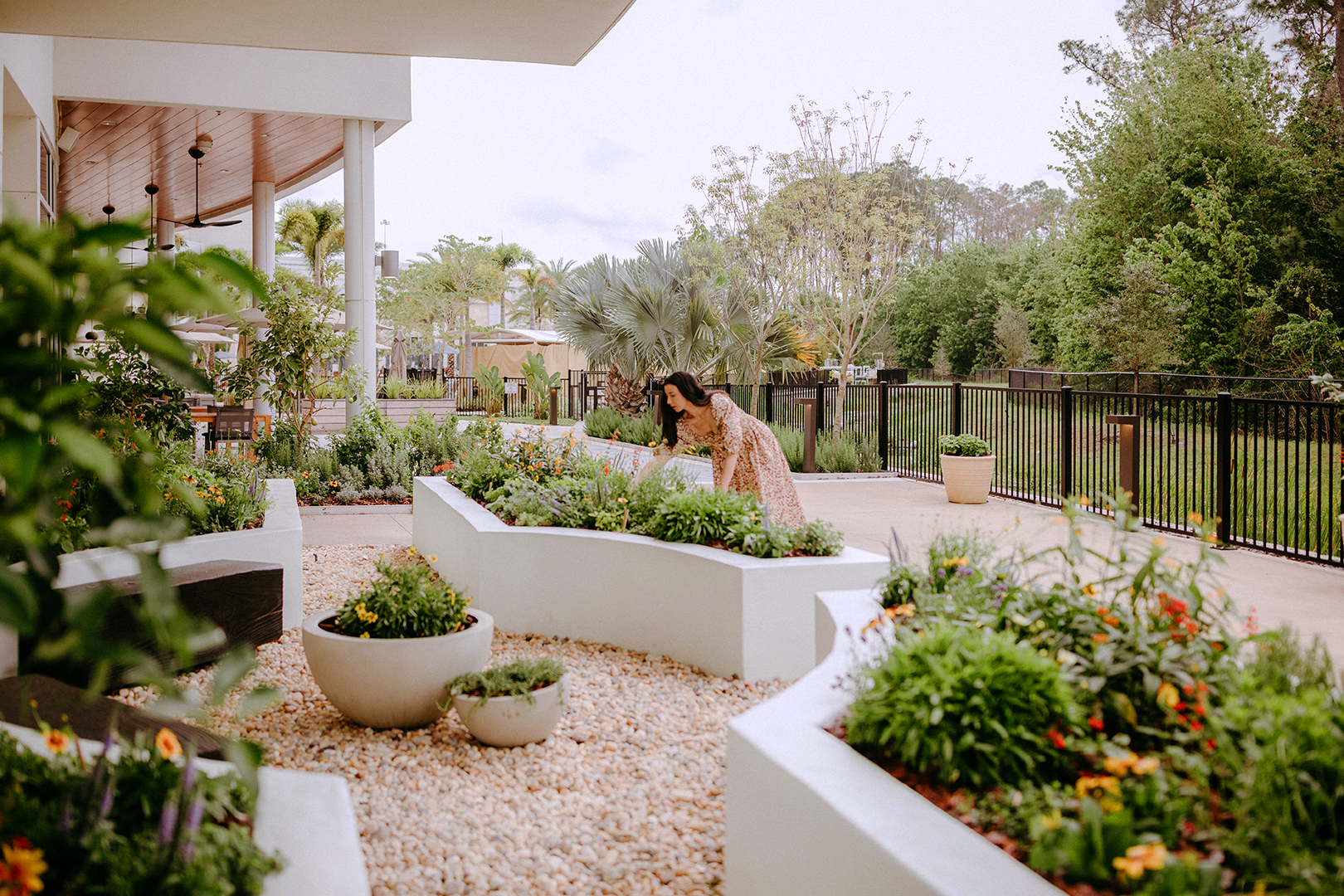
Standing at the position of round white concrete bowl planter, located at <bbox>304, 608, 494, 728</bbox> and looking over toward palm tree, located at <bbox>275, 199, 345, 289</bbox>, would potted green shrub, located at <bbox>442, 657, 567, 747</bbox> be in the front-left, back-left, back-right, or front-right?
back-right

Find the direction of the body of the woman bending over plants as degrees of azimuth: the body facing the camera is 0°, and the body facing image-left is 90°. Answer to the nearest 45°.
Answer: approximately 45°

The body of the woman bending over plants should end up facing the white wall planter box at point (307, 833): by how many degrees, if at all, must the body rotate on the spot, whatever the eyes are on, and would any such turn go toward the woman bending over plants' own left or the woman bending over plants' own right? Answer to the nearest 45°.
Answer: approximately 45° to the woman bending over plants' own left

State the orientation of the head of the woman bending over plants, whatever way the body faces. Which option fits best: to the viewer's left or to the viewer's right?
to the viewer's left

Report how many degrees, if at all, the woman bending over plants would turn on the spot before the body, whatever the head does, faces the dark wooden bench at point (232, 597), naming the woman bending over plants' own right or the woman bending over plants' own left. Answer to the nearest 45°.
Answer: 0° — they already face it

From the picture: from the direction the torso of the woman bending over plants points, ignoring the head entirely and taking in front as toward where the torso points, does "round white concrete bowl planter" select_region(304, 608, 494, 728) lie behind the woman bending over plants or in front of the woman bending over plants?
in front

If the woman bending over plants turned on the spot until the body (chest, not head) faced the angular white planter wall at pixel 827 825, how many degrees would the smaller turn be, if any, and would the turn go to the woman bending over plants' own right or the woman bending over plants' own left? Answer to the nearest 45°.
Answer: approximately 45° to the woman bending over plants' own left

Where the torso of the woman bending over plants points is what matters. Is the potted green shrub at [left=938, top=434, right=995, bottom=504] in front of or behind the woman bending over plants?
behind

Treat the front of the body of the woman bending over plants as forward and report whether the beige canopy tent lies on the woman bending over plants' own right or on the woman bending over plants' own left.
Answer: on the woman bending over plants' own right

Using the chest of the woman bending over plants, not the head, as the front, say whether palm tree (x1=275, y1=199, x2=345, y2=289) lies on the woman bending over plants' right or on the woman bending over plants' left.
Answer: on the woman bending over plants' right
